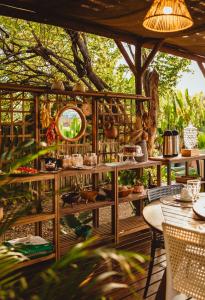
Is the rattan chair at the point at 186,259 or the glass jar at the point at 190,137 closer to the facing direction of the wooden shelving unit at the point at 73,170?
the rattan chair

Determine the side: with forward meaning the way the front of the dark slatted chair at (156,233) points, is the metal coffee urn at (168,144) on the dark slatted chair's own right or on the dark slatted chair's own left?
on the dark slatted chair's own left

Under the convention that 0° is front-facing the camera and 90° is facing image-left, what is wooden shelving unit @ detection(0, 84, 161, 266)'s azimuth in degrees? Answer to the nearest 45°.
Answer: approximately 315°

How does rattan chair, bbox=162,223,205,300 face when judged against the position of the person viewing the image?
facing away from the viewer and to the right of the viewer
